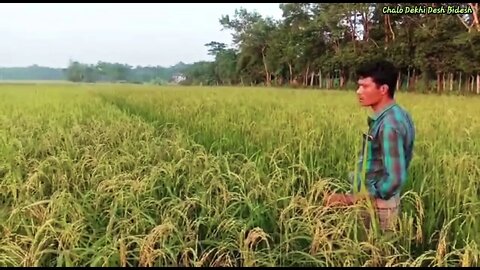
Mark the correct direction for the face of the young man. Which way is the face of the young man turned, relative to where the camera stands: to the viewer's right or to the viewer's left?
to the viewer's left

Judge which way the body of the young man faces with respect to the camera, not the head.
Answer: to the viewer's left
